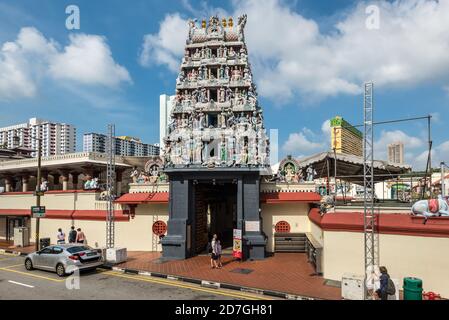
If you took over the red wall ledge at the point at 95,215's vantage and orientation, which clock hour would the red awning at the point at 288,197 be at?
the red awning at the point at 288,197 is roughly at 10 o'clock from the red wall ledge at the point at 95,215.

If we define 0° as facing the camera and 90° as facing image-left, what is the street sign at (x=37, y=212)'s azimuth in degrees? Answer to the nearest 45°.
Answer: approximately 0°

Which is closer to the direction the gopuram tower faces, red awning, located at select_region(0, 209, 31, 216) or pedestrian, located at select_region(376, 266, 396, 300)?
the pedestrian

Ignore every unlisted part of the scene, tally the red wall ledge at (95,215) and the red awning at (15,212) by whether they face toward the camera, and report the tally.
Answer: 2

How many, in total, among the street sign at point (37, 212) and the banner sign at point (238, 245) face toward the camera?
2

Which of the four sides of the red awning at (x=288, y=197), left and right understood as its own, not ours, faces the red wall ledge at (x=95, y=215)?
right
